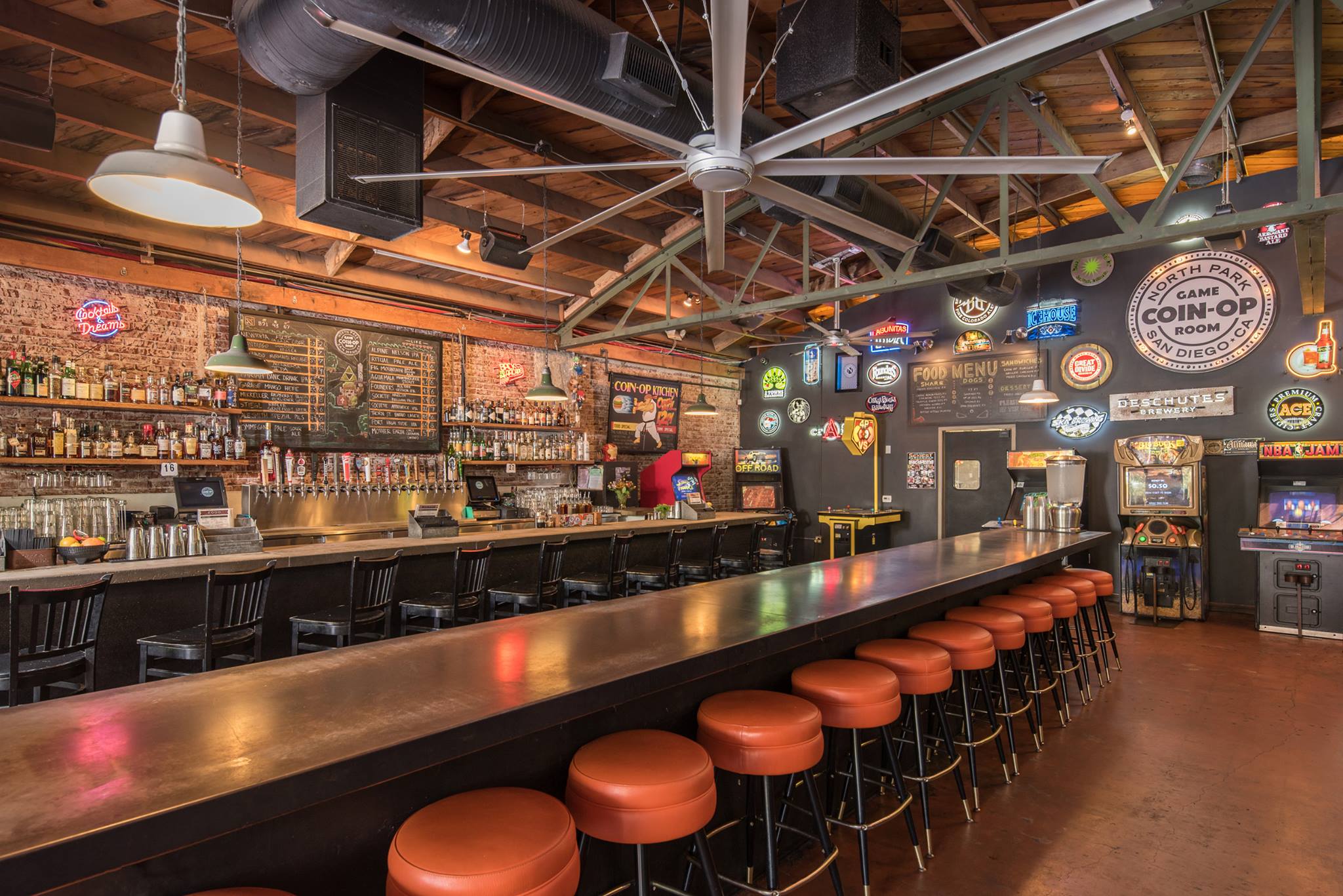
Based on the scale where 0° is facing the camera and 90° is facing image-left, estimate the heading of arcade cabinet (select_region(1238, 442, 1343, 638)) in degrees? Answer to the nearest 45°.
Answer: approximately 0°

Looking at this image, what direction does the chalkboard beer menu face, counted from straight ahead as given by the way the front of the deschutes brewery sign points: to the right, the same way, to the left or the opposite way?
to the left

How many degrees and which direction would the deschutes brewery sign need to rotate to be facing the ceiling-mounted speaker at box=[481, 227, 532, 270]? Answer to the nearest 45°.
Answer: approximately 45° to its right

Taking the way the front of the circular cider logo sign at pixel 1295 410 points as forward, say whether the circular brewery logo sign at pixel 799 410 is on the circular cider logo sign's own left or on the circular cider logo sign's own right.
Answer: on the circular cider logo sign's own right

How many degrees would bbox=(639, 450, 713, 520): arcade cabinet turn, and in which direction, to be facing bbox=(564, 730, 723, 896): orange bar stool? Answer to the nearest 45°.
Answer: approximately 45° to its right

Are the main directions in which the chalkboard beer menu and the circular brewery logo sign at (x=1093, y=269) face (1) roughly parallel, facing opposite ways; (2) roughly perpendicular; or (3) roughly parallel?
roughly perpendicular

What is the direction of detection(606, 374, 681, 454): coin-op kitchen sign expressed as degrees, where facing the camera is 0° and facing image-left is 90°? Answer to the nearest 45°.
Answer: approximately 315°
